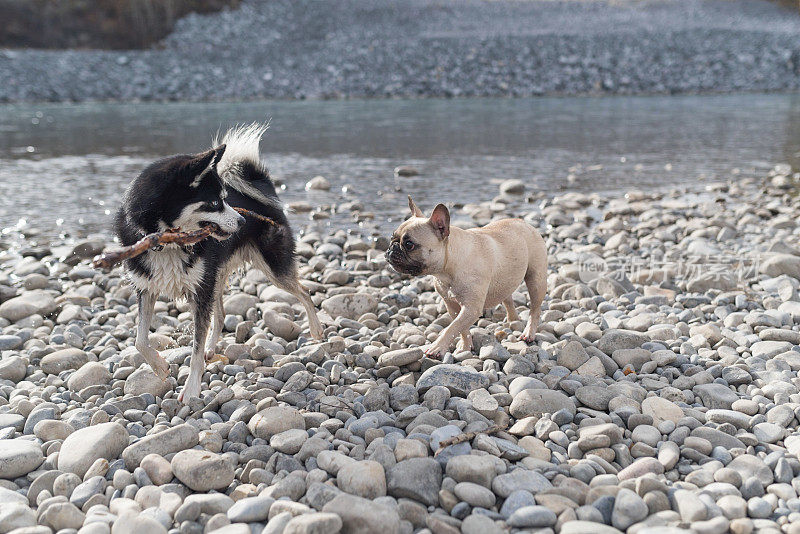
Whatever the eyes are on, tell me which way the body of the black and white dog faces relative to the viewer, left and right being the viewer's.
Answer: facing the viewer and to the left of the viewer

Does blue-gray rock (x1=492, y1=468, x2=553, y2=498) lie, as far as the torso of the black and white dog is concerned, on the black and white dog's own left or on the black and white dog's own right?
on the black and white dog's own left

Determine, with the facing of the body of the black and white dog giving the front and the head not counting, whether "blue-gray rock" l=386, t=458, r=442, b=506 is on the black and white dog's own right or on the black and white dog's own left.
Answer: on the black and white dog's own left

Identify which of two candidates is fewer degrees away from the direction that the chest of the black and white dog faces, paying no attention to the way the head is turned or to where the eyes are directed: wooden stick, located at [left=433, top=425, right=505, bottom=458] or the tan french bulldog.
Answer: the wooden stick

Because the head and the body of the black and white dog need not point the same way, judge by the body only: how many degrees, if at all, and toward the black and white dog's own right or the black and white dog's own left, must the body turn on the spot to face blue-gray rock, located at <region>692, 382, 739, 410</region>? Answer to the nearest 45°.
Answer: approximately 90° to the black and white dog's own left

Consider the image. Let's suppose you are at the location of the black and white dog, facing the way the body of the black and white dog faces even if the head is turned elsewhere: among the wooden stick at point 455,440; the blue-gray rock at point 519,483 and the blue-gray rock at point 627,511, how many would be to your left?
3

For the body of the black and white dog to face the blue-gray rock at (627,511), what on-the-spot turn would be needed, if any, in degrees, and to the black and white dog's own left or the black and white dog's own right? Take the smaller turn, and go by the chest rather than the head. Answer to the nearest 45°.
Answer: approximately 90° to the black and white dog's own left

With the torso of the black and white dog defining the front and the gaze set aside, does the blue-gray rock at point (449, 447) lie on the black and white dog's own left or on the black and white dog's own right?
on the black and white dog's own left

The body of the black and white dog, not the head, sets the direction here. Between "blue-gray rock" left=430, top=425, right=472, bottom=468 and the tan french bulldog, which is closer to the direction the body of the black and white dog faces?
the blue-gray rock

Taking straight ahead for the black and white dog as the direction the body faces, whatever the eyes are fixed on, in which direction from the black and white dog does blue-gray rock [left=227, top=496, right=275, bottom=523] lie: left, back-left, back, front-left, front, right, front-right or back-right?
front-left

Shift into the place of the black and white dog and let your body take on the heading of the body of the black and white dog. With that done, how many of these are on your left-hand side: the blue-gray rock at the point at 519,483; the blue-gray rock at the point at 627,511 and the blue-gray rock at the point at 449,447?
3

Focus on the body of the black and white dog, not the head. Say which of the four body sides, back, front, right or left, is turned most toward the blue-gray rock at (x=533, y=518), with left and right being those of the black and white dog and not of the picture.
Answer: left
